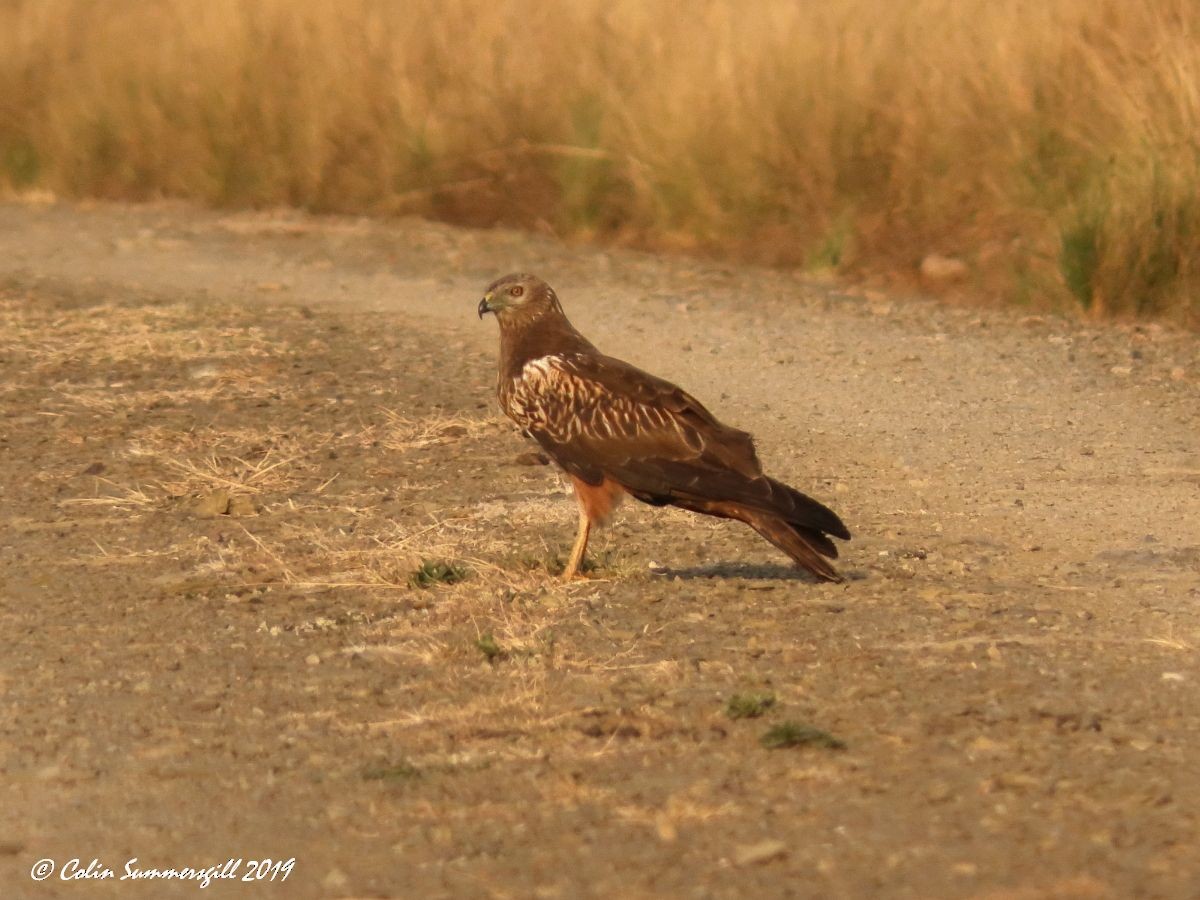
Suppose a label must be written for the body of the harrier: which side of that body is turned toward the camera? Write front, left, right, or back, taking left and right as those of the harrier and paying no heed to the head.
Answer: left

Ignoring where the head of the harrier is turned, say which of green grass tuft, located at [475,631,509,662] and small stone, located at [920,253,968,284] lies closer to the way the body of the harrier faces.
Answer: the green grass tuft

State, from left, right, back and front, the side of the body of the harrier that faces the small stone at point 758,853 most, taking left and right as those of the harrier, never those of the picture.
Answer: left

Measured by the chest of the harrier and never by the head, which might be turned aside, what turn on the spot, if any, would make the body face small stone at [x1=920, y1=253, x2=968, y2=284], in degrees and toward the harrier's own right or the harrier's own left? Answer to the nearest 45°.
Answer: approximately 90° to the harrier's own right

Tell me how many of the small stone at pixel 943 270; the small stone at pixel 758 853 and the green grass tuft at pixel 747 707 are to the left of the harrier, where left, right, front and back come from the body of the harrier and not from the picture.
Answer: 2

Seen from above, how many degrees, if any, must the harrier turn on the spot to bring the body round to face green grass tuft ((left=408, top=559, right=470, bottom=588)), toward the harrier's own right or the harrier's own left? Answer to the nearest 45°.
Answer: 0° — it already faces it

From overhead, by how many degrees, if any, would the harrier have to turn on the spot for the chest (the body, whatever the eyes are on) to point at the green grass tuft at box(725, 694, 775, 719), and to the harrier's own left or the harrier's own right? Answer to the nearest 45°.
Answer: approximately 90° to the harrier's own left

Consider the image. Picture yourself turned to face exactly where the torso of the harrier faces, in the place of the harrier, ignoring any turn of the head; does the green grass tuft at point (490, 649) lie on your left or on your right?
on your left

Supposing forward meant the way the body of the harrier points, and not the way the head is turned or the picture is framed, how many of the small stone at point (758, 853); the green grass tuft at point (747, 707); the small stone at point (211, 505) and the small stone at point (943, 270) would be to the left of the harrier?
2
